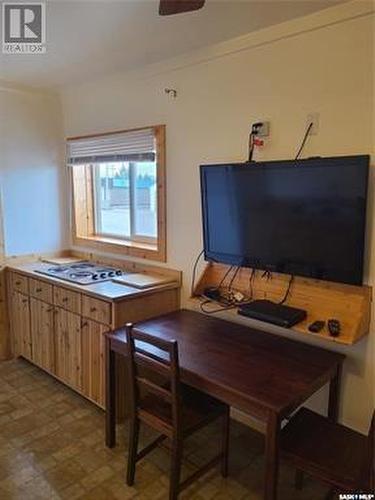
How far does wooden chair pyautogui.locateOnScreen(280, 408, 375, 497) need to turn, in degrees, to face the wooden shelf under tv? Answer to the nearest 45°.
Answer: approximately 45° to its right

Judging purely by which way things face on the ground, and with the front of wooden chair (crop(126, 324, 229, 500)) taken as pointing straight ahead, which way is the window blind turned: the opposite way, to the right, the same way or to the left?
the opposite way

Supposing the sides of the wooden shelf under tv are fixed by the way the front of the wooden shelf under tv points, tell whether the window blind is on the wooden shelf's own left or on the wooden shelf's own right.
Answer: on the wooden shelf's own right

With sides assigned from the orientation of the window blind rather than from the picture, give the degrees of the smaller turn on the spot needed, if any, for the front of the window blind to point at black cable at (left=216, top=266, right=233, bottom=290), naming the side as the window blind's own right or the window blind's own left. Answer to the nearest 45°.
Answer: approximately 90° to the window blind's own left

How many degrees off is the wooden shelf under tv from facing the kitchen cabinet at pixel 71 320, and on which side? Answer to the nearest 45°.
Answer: approximately 45° to its right

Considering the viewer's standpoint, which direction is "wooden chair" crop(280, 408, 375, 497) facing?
facing away from the viewer and to the left of the viewer
